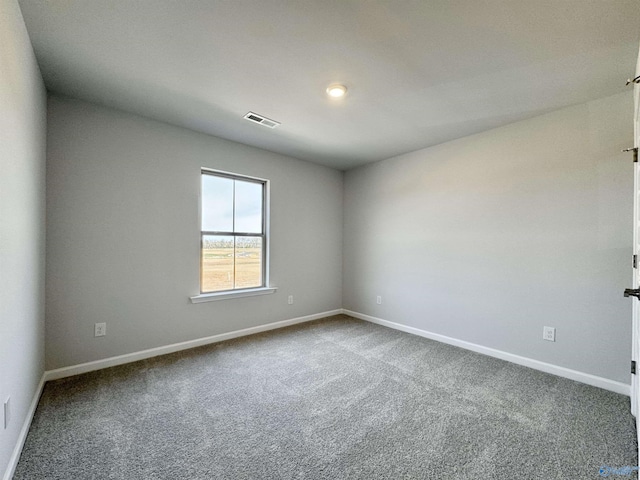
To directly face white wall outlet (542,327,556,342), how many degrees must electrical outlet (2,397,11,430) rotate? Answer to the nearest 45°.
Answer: approximately 45° to its right

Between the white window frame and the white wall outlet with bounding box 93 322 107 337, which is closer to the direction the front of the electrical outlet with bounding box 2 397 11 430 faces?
the white window frame

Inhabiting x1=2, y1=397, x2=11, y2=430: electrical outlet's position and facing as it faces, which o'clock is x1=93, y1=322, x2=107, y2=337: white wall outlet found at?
The white wall outlet is roughly at 10 o'clock from the electrical outlet.

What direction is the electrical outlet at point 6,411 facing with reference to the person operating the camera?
facing to the right of the viewer

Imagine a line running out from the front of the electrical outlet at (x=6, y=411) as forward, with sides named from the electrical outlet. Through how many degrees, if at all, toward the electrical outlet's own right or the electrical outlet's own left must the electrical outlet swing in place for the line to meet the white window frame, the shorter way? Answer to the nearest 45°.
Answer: approximately 45° to the electrical outlet's own left
